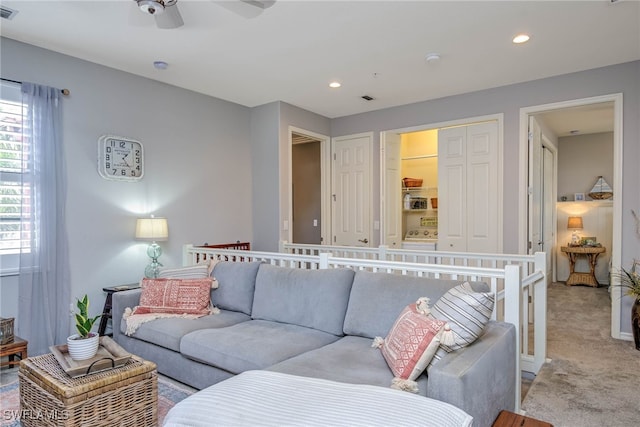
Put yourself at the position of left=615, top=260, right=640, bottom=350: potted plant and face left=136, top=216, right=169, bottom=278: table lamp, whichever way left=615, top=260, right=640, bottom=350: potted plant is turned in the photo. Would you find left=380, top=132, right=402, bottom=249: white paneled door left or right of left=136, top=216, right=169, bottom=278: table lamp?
right

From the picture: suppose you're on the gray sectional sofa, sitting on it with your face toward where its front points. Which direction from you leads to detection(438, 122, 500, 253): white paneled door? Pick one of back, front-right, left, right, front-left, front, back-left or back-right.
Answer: back

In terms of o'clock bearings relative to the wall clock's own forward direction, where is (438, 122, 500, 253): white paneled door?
The white paneled door is roughly at 11 o'clock from the wall clock.

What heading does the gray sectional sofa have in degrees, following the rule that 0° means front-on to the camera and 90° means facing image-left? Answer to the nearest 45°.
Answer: approximately 45°

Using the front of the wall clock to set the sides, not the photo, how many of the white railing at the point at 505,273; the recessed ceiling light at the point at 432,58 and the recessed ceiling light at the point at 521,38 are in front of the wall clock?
3

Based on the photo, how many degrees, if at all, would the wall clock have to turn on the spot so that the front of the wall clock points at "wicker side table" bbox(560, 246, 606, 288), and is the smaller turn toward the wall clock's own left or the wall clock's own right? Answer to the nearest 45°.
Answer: approximately 45° to the wall clock's own left
